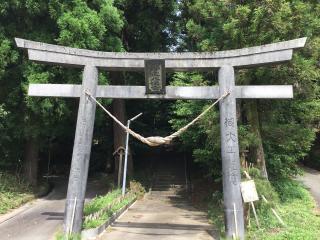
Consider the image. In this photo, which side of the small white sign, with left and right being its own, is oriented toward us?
front

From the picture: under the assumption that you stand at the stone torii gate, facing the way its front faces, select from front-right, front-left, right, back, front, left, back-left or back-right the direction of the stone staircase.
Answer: back

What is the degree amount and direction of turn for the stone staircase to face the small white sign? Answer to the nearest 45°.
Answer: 0° — it already faces it

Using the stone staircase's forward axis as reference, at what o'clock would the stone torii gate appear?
The stone torii gate is roughly at 12 o'clock from the stone staircase.

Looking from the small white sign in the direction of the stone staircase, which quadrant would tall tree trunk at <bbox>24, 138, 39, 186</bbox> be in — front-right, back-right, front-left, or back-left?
front-left

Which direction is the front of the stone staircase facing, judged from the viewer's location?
facing the viewer

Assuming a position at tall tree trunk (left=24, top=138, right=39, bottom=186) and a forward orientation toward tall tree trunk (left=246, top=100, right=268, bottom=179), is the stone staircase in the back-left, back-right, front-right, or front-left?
front-left

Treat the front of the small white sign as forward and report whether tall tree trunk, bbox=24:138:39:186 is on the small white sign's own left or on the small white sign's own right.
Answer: on the small white sign's own right

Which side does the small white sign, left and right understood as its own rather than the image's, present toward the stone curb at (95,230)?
right

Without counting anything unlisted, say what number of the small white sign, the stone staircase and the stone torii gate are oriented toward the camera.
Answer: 3

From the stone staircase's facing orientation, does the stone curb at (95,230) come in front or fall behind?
in front
